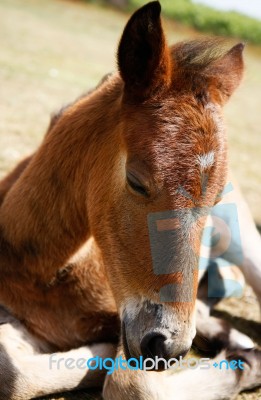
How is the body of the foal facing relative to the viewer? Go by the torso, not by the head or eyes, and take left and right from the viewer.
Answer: facing the viewer and to the right of the viewer
